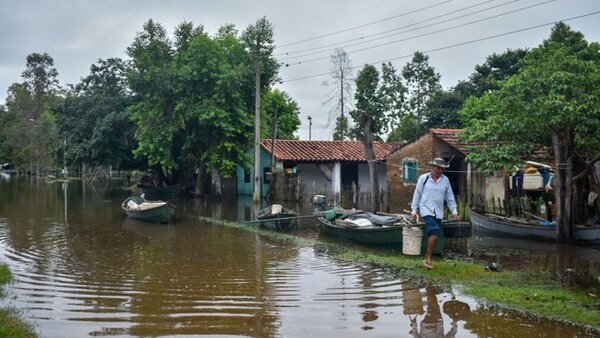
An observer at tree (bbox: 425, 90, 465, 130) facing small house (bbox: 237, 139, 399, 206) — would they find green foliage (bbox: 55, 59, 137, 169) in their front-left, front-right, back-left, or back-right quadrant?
front-right

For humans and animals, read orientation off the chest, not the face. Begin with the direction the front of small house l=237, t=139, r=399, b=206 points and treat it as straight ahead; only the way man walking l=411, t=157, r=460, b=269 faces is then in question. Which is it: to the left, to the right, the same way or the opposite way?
the same way

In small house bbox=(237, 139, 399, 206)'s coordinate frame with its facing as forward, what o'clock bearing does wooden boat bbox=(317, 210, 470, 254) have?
The wooden boat is roughly at 12 o'clock from the small house.

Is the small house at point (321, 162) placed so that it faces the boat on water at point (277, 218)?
yes

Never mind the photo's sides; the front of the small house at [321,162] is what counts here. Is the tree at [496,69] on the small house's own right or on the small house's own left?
on the small house's own left

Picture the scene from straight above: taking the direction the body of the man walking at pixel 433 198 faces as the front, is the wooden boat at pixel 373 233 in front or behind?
behind

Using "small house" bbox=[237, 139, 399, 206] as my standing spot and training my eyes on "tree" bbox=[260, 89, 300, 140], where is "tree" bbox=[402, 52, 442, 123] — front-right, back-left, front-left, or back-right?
front-right

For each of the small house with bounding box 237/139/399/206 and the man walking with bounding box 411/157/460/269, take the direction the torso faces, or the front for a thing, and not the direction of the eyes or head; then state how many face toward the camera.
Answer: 2

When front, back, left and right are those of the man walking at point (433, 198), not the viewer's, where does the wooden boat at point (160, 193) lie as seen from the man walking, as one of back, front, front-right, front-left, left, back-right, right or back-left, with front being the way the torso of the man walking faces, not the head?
back-right

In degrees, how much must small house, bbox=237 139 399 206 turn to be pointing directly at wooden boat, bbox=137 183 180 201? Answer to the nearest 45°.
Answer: approximately 90° to its right

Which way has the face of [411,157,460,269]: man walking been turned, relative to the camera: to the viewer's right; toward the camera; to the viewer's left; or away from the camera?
toward the camera

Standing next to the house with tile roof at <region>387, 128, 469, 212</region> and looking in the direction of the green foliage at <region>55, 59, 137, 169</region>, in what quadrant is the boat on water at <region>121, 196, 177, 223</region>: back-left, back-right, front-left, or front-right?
front-left

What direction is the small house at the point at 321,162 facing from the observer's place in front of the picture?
facing the viewer
